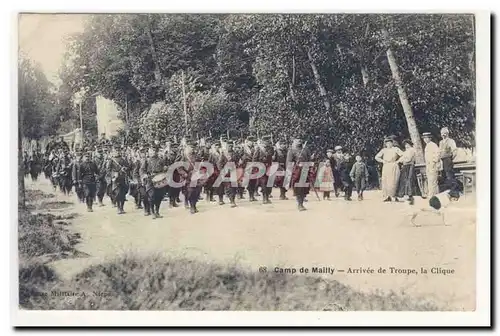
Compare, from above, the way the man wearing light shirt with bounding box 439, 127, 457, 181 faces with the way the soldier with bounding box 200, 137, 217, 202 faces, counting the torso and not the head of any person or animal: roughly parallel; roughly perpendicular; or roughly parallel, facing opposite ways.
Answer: roughly perpendicular

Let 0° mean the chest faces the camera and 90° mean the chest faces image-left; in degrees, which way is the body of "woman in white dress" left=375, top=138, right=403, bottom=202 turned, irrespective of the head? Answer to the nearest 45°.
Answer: approximately 0°

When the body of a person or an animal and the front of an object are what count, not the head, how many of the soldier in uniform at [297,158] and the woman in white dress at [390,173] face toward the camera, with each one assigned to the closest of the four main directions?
2

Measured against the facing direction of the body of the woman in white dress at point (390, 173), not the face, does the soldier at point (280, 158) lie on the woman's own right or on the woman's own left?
on the woman's own right

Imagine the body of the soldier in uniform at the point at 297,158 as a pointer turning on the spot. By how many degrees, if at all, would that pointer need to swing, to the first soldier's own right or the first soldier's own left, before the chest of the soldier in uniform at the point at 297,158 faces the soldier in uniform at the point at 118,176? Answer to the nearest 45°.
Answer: approximately 90° to the first soldier's own right

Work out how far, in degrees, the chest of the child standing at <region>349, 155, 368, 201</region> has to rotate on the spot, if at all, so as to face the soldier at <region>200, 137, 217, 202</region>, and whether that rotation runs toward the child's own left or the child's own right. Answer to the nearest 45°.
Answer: approximately 90° to the child's own right

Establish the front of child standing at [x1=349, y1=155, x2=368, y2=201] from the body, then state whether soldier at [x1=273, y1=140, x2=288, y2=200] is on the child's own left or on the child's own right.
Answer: on the child's own right

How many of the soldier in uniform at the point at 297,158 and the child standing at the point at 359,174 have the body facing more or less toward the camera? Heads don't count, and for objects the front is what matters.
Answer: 2

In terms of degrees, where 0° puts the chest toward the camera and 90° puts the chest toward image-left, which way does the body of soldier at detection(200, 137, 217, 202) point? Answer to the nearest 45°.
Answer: approximately 315°

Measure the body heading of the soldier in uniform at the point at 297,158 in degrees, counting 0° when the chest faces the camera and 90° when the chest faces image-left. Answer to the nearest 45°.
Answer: approximately 0°

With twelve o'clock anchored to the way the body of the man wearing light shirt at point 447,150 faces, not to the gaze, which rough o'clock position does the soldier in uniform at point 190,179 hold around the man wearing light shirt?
The soldier in uniform is roughly at 1 o'clock from the man wearing light shirt.
